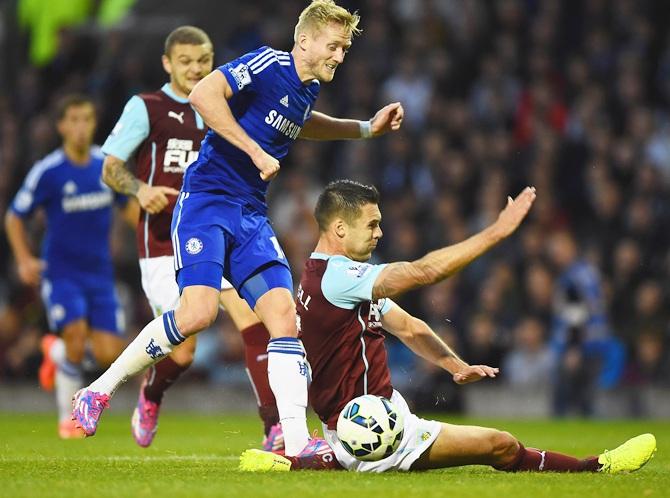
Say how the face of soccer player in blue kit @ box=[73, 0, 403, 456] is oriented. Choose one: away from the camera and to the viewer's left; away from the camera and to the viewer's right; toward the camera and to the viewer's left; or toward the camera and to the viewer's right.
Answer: toward the camera and to the viewer's right

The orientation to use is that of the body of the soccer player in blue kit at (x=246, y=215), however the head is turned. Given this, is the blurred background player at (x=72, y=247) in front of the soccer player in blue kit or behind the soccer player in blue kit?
behind

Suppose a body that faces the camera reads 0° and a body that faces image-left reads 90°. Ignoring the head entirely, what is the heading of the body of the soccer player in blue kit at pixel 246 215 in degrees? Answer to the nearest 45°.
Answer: approximately 315°

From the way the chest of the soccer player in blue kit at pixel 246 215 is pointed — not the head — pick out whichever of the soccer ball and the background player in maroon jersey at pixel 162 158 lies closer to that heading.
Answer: the soccer ball

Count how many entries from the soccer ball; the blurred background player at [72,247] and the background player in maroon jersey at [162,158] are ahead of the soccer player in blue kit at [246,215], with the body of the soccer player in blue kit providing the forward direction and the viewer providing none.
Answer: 1

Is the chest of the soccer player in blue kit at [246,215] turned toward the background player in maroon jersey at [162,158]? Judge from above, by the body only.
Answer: no

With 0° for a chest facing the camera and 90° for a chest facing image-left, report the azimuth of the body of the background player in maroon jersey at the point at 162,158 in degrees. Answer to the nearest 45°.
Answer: approximately 315°

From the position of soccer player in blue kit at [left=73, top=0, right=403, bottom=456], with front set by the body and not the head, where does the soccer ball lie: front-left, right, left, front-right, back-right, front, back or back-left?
front

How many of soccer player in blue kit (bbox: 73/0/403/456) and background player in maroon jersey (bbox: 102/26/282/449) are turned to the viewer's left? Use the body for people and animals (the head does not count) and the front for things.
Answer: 0

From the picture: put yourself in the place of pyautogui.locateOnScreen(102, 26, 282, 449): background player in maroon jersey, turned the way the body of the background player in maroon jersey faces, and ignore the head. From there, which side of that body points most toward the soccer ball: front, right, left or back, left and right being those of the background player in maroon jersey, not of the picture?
front

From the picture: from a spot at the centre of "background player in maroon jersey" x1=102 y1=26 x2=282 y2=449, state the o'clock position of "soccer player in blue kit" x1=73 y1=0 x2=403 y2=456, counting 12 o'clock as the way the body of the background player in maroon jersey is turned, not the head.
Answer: The soccer player in blue kit is roughly at 1 o'clock from the background player in maroon jersey.

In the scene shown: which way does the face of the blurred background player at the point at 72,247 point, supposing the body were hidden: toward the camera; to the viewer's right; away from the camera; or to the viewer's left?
toward the camera
